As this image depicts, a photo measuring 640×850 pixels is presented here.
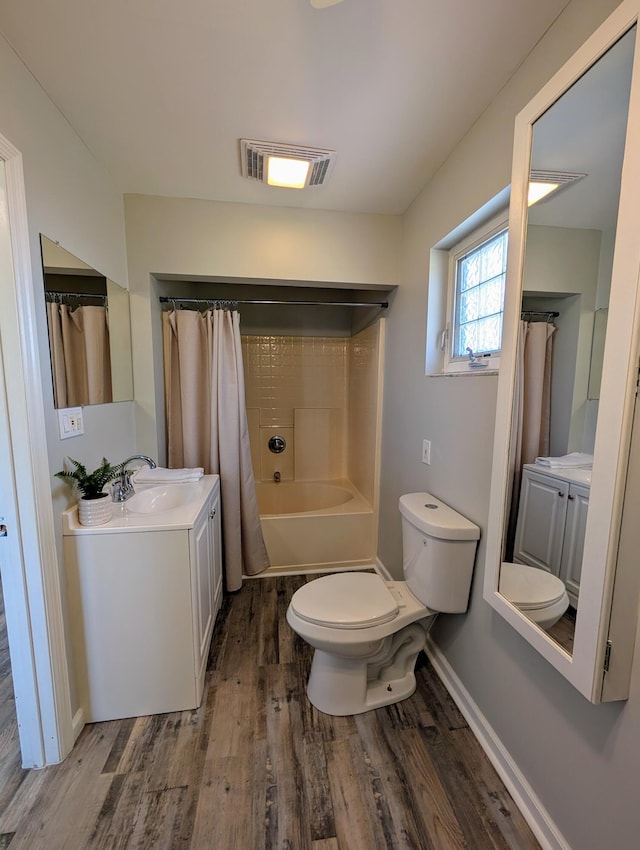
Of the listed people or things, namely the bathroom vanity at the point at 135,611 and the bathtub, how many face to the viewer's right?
1

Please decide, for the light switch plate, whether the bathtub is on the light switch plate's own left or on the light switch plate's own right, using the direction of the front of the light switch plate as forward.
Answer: on the light switch plate's own left

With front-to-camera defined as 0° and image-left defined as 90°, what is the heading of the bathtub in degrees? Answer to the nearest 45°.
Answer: approximately 0°

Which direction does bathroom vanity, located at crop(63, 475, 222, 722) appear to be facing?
to the viewer's right

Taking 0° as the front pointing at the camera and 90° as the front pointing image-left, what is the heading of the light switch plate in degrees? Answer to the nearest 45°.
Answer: approximately 315°

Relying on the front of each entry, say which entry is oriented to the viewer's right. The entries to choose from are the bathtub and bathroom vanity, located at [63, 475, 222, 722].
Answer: the bathroom vanity
